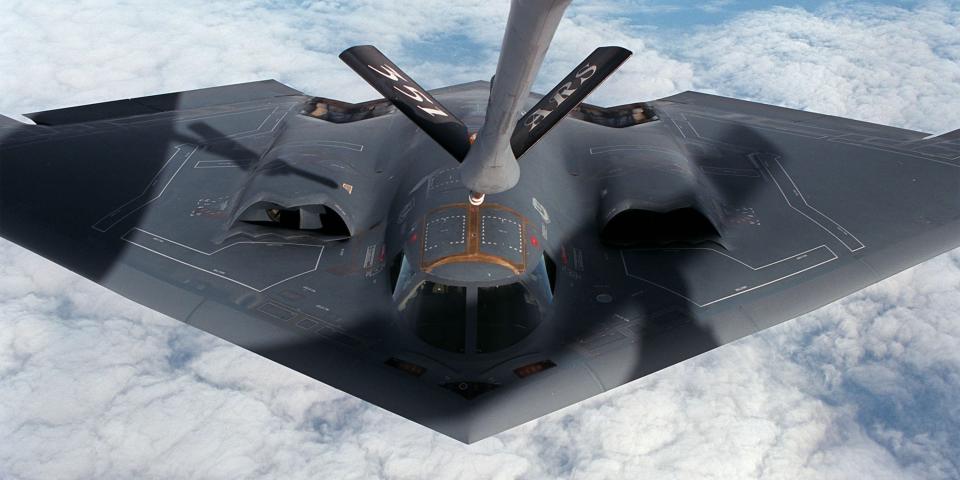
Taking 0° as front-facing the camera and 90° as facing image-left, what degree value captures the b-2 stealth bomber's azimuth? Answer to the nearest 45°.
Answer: approximately 0°
